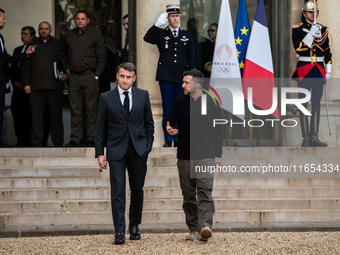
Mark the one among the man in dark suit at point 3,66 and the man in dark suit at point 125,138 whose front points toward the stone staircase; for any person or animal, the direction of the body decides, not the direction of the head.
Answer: the man in dark suit at point 3,66

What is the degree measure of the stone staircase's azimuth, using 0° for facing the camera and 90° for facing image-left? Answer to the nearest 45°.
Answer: approximately 0°

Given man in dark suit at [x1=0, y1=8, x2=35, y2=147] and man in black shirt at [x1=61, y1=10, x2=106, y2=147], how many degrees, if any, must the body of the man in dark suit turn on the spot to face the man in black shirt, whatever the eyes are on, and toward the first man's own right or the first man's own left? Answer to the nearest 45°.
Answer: approximately 45° to the first man's own left

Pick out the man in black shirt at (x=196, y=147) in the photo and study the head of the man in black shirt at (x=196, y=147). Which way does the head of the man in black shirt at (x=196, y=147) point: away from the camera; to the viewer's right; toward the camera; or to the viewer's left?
to the viewer's left

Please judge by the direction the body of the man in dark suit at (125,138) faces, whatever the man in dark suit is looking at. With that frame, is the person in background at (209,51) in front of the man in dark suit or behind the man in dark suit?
behind

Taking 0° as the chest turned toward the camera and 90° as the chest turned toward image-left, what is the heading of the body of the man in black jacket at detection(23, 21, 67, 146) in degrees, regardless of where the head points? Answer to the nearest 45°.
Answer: approximately 0°

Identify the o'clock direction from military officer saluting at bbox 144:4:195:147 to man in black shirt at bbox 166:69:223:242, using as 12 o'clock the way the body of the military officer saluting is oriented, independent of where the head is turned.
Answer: The man in black shirt is roughly at 12 o'clock from the military officer saluting.
